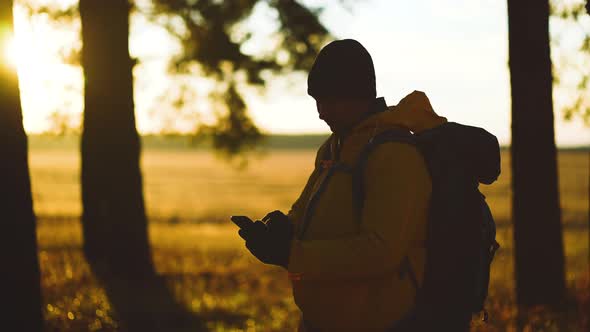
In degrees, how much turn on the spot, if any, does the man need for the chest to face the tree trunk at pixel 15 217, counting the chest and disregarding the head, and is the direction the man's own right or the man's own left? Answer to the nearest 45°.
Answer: approximately 45° to the man's own right

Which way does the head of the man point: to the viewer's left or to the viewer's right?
to the viewer's left

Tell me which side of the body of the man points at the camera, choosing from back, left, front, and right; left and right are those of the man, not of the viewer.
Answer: left

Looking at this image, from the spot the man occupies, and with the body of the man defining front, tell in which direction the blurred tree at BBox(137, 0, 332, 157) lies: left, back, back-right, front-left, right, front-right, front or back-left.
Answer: right
